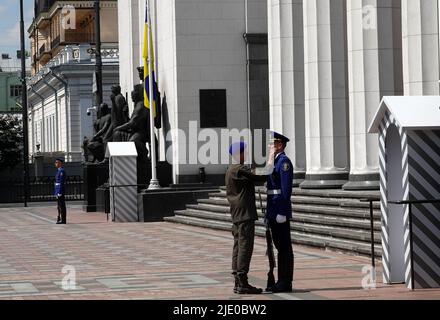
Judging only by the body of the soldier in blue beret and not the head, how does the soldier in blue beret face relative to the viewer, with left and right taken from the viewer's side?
facing to the right of the viewer

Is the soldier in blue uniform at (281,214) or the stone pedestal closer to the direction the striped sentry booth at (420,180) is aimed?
the soldier in blue uniform

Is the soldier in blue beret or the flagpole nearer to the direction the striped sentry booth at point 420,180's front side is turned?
the soldier in blue beret

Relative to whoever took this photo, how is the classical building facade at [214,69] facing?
facing the viewer and to the left of the viewer

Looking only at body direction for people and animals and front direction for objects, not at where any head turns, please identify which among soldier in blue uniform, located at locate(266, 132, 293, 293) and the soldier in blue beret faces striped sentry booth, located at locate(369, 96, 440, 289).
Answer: the soldier in blue beret

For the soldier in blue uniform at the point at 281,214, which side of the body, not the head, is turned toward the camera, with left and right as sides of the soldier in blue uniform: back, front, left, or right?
left

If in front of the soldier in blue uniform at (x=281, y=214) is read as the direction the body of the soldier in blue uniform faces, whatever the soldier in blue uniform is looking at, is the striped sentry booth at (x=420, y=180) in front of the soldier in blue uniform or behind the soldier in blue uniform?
behind

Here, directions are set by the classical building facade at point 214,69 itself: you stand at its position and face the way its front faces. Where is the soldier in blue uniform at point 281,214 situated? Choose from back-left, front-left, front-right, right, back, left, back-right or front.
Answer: front-left

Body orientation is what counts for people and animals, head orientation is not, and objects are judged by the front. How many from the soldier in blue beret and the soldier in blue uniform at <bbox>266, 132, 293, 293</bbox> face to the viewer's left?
1

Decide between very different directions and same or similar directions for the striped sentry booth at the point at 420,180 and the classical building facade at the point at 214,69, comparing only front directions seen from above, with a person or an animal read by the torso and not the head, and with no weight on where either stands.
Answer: same or similar directions

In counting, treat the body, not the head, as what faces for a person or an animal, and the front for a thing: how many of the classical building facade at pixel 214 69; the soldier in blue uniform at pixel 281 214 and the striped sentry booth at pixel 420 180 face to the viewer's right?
0

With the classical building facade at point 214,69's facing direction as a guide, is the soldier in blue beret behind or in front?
in front

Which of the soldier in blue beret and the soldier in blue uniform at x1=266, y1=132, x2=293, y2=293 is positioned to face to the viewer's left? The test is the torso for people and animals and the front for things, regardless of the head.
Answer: the soldier in blue uniform
